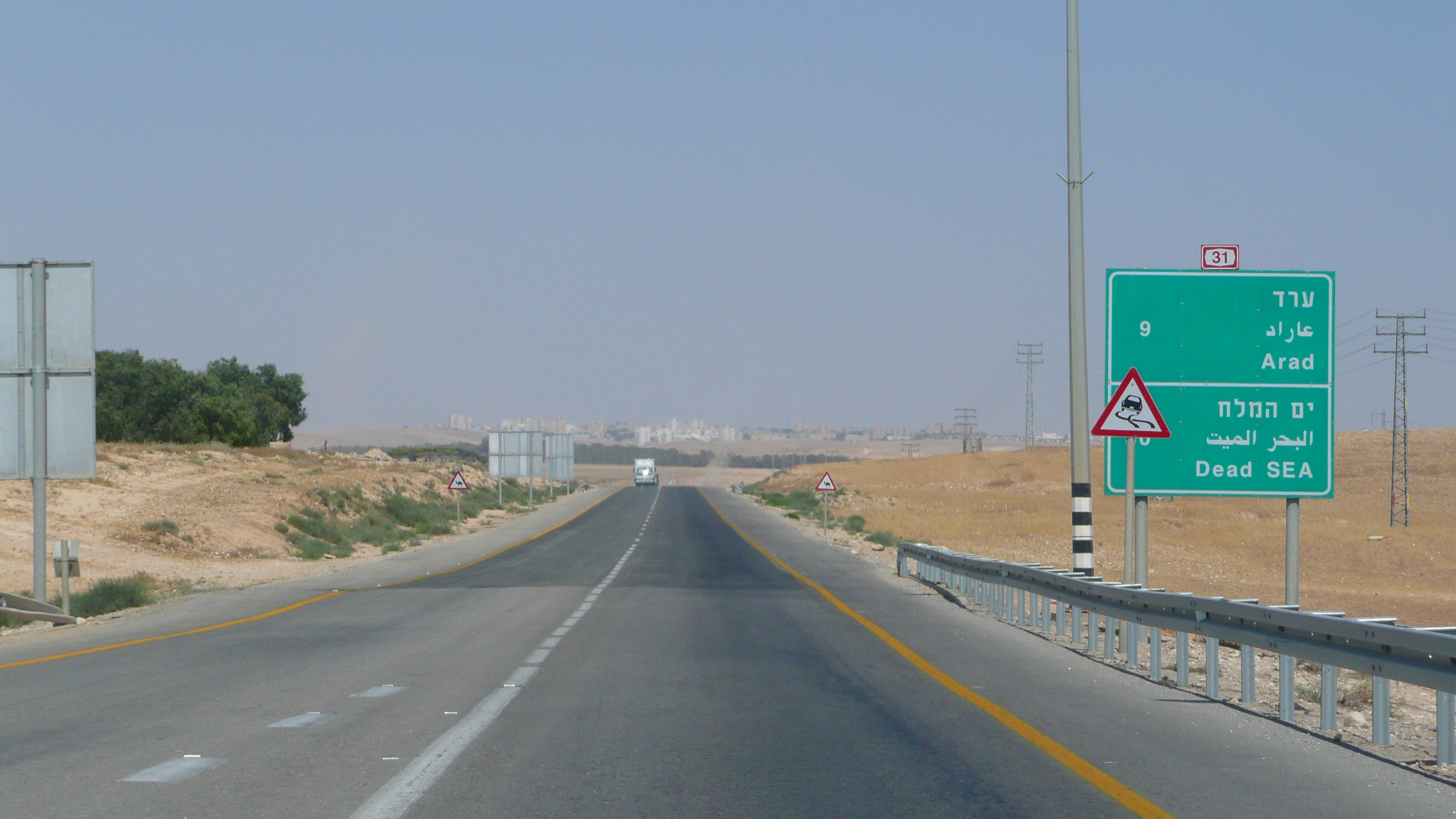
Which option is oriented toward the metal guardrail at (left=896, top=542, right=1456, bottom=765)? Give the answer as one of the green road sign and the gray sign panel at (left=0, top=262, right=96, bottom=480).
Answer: the green road sign

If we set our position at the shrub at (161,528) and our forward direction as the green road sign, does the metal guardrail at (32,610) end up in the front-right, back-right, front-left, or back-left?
front-right

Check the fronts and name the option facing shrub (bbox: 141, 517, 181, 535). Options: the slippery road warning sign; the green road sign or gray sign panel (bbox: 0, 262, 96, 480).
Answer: the gray sign panel

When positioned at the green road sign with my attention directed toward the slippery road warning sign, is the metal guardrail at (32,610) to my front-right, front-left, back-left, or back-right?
front-right

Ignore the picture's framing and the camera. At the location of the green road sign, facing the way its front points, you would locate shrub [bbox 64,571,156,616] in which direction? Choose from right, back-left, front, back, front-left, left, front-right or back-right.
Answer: right

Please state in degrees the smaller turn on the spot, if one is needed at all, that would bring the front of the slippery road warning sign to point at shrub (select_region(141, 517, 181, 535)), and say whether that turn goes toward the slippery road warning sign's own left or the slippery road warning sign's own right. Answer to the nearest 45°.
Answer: approximately 135° to the slippery road warning sign's own right

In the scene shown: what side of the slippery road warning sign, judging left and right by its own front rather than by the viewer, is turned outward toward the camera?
front

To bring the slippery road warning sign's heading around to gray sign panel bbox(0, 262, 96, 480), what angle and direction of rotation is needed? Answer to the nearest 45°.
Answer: approximately 90° to its right

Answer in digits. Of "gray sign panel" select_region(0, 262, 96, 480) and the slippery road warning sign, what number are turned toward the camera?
1

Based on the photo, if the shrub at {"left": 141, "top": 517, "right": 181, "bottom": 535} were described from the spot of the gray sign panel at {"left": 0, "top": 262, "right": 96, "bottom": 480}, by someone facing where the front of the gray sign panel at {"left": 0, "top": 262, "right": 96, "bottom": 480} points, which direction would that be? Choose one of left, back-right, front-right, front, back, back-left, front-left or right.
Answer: front

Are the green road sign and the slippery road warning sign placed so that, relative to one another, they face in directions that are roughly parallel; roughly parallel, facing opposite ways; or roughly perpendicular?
roughly parallel

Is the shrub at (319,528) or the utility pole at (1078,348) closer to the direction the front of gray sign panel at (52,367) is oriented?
the shrub

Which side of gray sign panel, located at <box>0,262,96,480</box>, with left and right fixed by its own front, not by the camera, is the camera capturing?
back

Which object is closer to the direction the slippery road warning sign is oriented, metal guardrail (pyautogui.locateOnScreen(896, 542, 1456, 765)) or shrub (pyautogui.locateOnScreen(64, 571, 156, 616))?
the metal guardrail

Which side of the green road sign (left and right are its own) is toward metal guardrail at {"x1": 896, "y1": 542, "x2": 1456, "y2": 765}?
front
